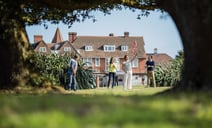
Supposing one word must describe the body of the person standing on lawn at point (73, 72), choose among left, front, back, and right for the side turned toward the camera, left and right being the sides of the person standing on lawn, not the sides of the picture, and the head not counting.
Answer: right

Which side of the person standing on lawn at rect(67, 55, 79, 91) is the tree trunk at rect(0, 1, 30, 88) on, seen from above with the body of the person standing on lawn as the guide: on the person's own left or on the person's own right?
on the person's own right
